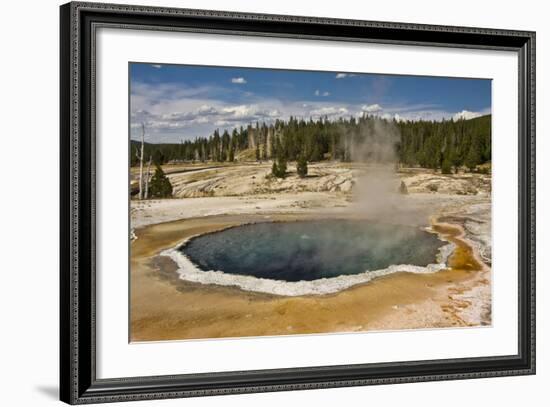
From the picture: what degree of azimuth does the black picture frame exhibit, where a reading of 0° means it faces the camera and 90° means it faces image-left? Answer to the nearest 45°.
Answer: approximately 315°
